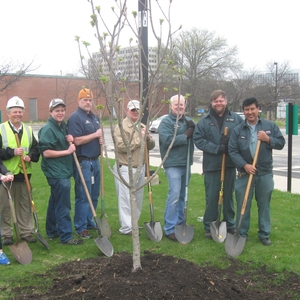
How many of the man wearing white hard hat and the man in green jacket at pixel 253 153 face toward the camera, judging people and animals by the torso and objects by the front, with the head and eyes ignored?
2

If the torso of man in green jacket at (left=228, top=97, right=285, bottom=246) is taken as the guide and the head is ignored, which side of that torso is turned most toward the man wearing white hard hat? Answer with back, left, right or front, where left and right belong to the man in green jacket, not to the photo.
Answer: right

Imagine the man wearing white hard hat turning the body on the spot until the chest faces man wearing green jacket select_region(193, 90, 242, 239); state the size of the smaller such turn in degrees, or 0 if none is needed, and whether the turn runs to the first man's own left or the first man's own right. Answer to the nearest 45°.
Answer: approximately 90° to the first man's own left

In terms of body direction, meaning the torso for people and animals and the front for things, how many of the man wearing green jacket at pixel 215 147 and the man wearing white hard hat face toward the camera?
2

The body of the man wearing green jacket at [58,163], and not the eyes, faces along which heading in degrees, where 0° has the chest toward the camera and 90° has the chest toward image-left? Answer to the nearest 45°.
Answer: approximately 315°

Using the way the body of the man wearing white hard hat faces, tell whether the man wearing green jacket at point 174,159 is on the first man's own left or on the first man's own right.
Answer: on the first man's own left

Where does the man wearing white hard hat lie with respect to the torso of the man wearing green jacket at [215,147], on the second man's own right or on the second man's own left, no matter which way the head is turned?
on the second man's own right

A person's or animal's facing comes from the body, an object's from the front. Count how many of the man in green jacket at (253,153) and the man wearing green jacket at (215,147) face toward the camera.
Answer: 2

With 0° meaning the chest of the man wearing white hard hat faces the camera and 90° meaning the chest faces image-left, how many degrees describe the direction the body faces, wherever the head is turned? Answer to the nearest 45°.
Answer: approximately 0°
